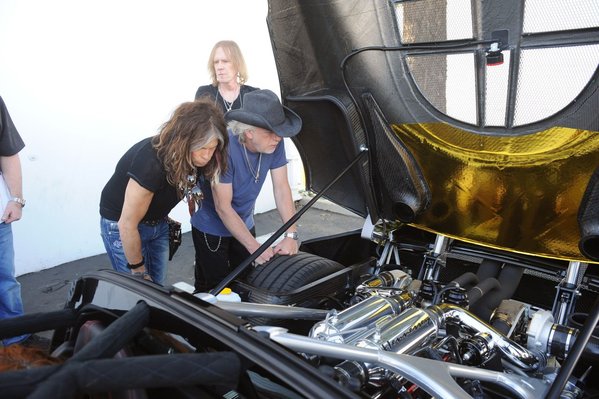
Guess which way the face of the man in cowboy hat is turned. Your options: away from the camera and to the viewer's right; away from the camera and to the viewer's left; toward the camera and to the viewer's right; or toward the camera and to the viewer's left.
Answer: toward the camera and to the viewer's right

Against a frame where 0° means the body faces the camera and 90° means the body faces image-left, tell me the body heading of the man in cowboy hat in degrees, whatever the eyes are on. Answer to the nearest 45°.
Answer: approximately 315°

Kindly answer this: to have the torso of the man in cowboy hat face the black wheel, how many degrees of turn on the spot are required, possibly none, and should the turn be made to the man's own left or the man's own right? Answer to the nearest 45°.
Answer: approximately 45° to the man's own right

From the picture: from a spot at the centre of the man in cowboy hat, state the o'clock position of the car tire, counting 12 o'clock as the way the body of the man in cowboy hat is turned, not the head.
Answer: The car tire is roughly at 1 o'clock from the man in cowboy hat.
